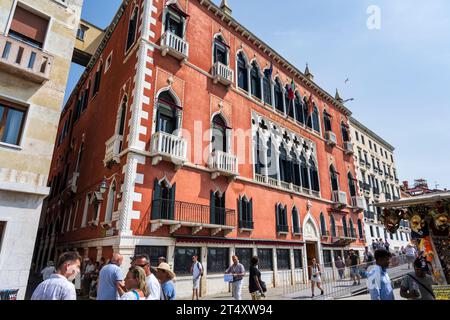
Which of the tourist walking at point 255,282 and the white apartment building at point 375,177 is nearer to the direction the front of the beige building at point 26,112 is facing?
the tourist walking

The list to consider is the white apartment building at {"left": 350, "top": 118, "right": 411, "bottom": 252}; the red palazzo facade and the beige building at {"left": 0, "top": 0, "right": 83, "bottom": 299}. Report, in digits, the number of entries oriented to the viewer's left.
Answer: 0

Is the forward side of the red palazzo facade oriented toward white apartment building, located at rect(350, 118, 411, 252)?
no

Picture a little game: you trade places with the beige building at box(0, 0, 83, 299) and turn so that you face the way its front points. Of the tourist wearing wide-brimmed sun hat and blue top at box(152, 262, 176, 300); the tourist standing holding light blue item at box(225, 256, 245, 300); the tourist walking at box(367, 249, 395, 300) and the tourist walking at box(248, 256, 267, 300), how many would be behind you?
0

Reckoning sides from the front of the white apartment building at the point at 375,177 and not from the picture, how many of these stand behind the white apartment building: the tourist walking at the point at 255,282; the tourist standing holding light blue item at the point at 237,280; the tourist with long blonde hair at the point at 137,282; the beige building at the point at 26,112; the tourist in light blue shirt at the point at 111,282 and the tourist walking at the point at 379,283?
0

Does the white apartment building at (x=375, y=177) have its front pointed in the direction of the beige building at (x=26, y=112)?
no

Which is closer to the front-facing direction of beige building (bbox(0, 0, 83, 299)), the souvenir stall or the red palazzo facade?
the souvenir stall

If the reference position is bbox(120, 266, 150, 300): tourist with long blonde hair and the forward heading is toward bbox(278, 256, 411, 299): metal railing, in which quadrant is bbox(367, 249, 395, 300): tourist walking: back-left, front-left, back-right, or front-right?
front-right

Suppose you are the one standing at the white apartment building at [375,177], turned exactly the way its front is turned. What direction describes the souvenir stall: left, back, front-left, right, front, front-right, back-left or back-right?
front-right

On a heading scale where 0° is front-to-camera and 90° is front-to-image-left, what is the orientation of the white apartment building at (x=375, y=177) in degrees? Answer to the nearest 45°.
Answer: approximately 315°
